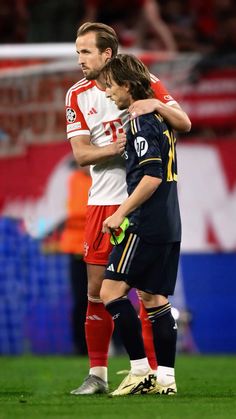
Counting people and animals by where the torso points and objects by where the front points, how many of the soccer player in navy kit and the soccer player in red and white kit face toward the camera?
1

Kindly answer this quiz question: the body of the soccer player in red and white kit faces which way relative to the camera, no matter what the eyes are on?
toward the camera
